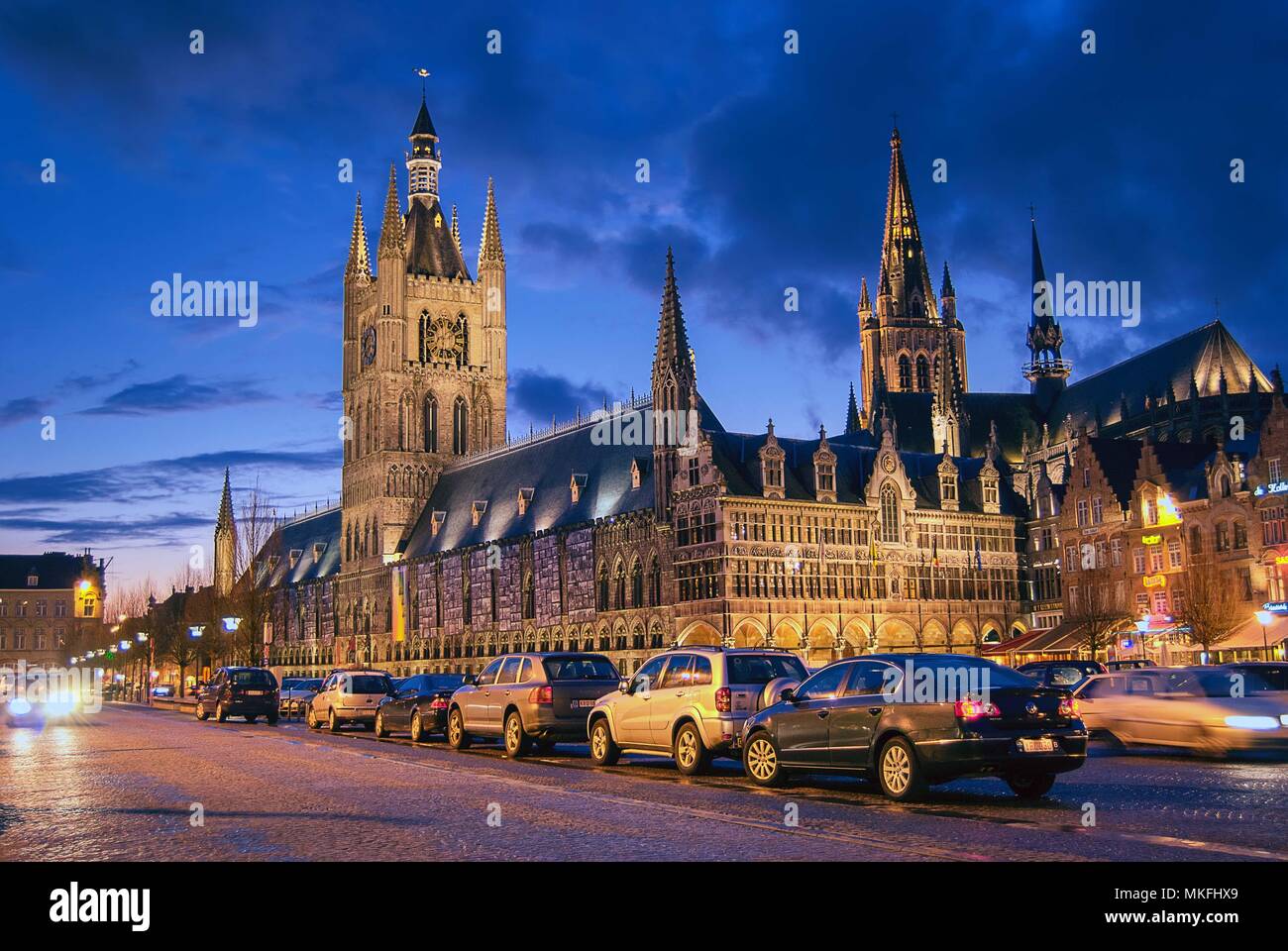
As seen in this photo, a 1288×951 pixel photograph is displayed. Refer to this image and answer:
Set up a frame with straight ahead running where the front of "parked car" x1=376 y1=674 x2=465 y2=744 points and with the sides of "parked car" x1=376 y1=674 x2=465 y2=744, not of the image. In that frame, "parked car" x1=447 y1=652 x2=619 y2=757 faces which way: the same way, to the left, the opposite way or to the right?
the same way

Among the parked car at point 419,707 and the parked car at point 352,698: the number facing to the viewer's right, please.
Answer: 0

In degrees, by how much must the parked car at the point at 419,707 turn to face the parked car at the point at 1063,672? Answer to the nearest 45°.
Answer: approximately 135° to its right

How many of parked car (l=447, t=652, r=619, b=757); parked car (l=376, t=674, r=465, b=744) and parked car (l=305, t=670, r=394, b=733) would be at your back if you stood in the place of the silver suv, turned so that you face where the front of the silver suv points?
0

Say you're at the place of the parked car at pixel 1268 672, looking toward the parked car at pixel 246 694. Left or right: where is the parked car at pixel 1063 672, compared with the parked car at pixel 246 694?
right

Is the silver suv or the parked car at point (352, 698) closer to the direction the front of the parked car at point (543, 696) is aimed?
the parked car

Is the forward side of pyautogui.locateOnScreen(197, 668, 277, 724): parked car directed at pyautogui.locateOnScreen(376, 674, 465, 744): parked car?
no

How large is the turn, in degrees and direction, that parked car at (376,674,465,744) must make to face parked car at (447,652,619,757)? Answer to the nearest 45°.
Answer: approximately 135° to its left

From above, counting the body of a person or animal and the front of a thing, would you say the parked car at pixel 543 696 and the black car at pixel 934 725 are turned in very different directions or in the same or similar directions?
same or similar directions

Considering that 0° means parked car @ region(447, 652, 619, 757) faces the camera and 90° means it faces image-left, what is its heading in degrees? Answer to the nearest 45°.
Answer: approximately 135°

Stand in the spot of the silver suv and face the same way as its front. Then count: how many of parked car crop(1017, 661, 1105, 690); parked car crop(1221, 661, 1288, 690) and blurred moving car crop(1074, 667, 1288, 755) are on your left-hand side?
0

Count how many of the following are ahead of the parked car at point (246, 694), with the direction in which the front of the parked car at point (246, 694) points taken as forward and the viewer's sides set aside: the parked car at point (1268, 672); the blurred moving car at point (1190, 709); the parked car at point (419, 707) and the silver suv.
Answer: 0

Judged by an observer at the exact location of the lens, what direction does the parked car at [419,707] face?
facing away from the viewer and to the left of the viewer

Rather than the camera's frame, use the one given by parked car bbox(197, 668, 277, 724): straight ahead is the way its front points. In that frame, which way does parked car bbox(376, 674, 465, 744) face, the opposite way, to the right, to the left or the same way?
the same way

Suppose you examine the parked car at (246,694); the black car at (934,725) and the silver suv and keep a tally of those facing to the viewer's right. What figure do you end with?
0

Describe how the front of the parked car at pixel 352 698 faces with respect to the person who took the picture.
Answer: facing away from the viewer and to the left of the viewer

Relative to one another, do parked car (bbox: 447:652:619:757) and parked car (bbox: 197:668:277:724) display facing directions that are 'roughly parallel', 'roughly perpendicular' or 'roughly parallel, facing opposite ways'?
roughly parallel

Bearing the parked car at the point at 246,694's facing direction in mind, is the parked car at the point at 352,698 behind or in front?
behind

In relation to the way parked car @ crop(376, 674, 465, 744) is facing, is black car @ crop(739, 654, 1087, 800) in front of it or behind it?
behind

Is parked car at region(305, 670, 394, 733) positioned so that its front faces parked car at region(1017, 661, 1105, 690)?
no

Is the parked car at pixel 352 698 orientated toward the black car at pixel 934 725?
no
